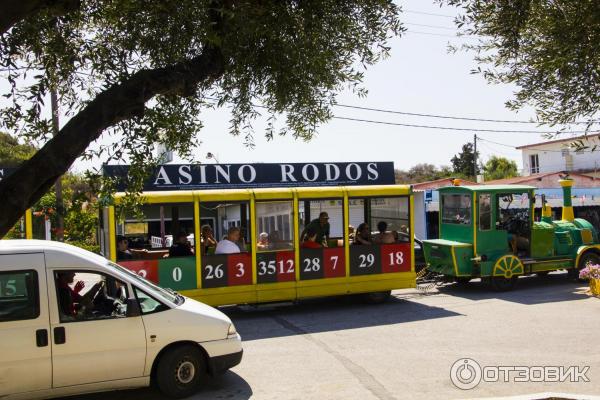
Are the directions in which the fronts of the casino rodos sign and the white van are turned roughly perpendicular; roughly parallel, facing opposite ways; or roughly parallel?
roughly perpendicular

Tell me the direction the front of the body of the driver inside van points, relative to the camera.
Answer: to the viewer's right

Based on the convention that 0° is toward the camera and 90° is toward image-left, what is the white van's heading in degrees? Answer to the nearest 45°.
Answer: approximately 270°

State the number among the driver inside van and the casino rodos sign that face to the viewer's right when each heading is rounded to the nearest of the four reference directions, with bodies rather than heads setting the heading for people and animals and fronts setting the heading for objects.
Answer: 1

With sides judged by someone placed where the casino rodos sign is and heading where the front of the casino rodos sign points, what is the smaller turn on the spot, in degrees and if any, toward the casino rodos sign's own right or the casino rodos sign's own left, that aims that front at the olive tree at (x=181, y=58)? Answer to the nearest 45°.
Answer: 0° — it already faces it

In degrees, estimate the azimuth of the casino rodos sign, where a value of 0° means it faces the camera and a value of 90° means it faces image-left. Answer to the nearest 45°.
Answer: approximately 0°

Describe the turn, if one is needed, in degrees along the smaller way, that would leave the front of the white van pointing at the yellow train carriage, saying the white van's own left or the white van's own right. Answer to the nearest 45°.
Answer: approximately 45° to the white van's own left

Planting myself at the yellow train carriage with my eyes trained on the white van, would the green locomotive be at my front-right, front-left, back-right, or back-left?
back-left

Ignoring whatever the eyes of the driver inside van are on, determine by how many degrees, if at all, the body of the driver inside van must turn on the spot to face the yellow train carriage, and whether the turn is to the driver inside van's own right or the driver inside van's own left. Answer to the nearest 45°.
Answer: approximately 45° to the driver inside van's own left
